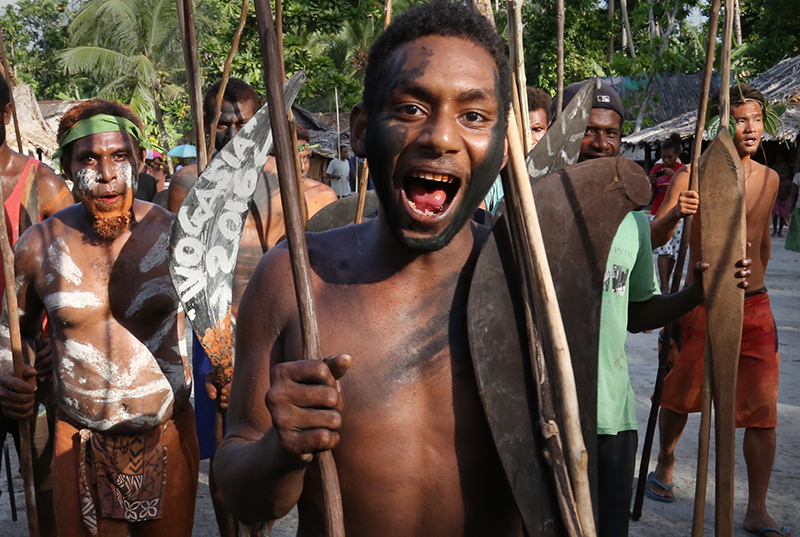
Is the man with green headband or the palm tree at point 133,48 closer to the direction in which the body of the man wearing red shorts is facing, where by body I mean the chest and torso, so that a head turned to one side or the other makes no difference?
the man with green headband

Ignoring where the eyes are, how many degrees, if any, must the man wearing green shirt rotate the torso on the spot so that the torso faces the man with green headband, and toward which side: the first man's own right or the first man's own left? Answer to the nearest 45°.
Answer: approximately 90° to the first man's own right

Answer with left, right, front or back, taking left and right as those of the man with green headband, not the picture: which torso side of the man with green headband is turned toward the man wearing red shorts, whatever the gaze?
left

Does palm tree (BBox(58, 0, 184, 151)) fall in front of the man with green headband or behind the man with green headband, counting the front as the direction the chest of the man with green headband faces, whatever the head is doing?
behind

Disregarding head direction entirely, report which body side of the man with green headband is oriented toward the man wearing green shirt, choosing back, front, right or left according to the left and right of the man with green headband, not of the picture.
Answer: left

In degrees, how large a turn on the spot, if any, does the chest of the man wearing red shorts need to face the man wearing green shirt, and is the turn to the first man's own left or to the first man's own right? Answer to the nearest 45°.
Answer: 0° — they already face them

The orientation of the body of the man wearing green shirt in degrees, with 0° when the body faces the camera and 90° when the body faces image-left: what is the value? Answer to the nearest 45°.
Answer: approximately 0°

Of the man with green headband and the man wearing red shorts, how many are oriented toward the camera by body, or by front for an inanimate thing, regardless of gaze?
2

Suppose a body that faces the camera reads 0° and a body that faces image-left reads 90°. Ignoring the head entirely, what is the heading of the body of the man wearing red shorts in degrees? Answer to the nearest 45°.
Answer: approximately 0°

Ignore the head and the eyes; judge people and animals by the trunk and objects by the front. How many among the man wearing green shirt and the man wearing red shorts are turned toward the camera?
2
